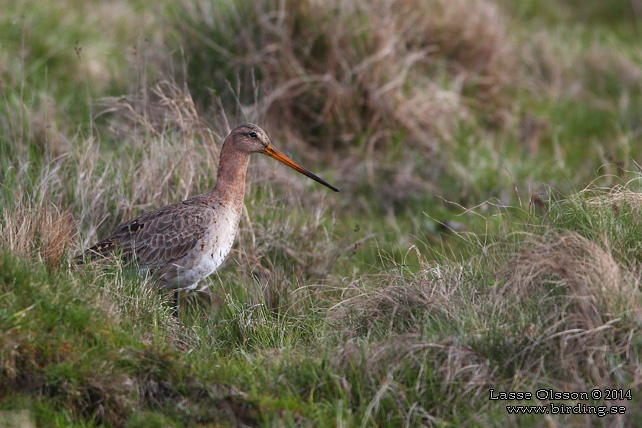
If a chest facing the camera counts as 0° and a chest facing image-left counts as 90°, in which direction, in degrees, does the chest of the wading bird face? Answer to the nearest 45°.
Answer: approximately 270°
